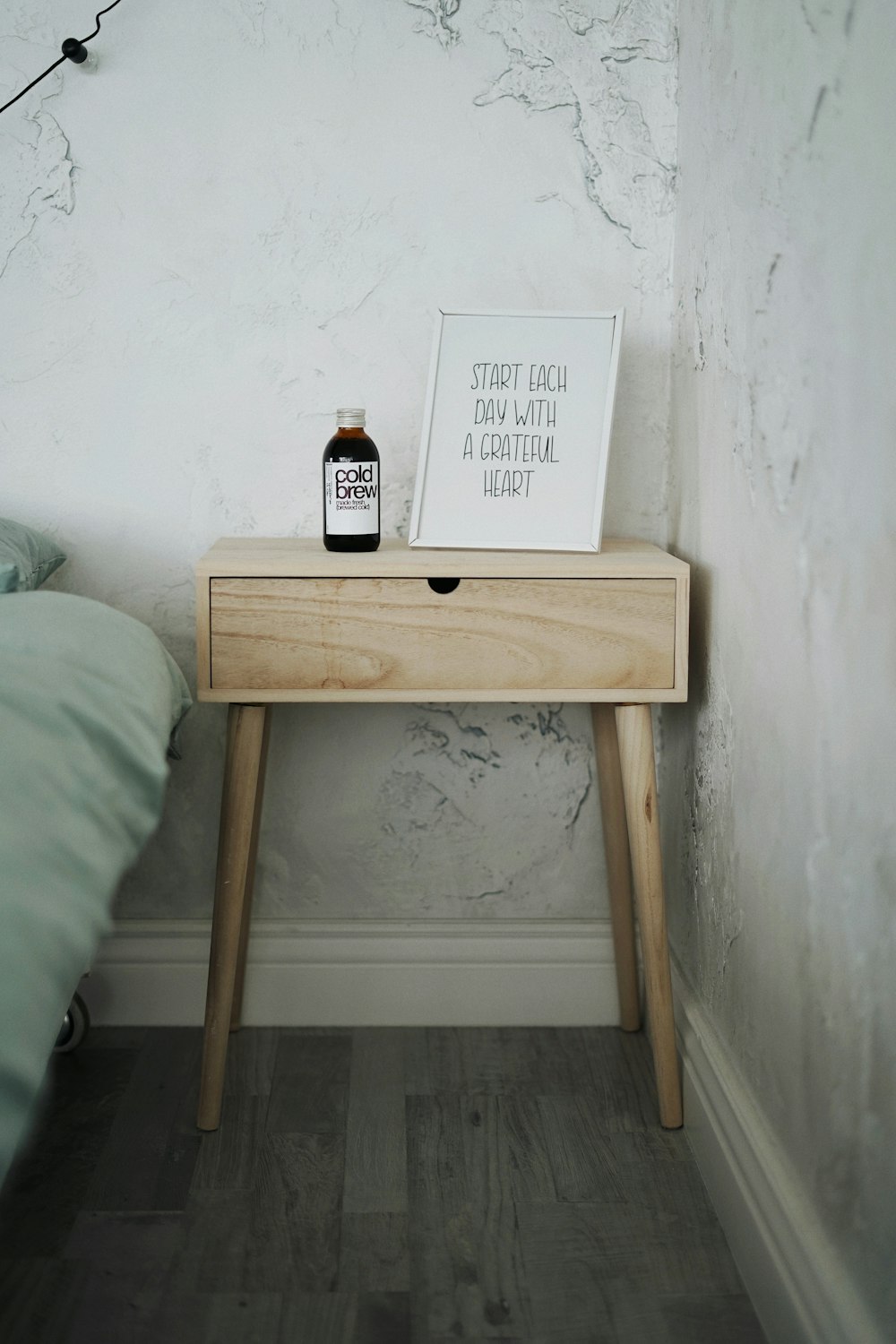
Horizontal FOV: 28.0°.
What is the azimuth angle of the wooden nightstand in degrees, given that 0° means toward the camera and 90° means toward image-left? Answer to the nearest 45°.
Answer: approximately 0°
